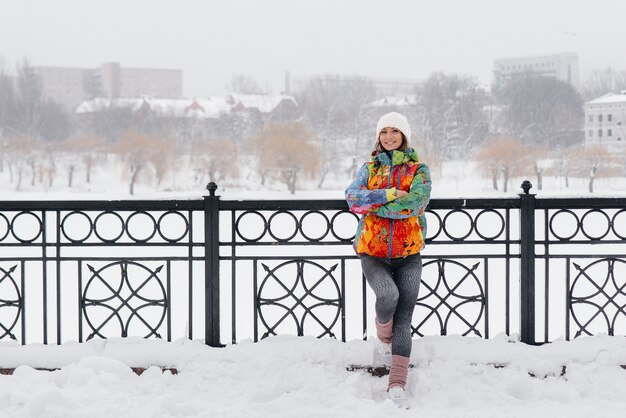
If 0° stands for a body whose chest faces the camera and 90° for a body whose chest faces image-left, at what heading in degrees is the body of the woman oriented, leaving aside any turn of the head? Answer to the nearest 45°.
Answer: approximately 0°
